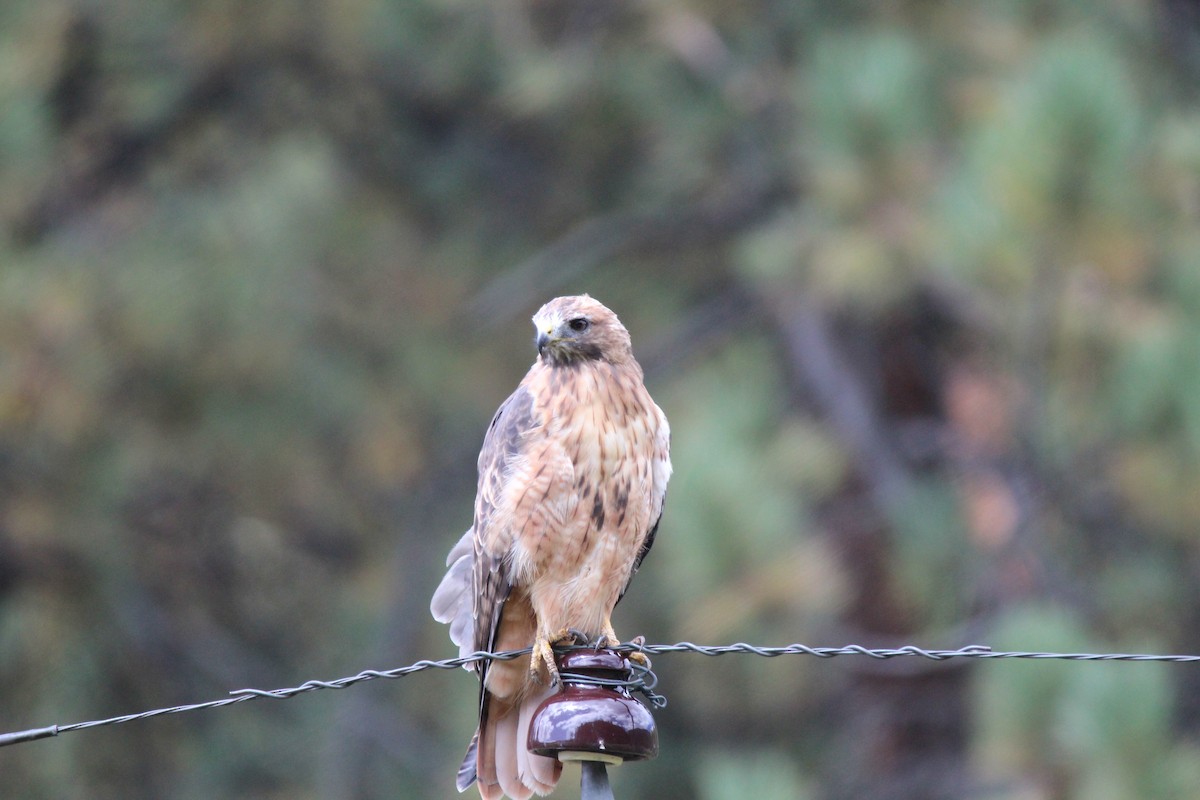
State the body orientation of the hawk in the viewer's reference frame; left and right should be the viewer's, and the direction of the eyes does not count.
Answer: facing the viewer and to the right of the viewer

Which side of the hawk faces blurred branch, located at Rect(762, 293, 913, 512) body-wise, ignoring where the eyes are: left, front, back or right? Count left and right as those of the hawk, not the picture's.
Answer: back
